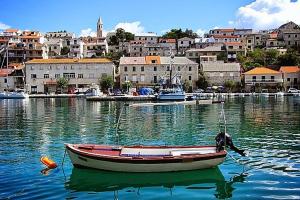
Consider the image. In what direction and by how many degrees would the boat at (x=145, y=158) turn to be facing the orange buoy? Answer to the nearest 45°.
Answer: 0° — it already faces it

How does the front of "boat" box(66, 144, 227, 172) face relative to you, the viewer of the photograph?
facing to the left of the viewer
